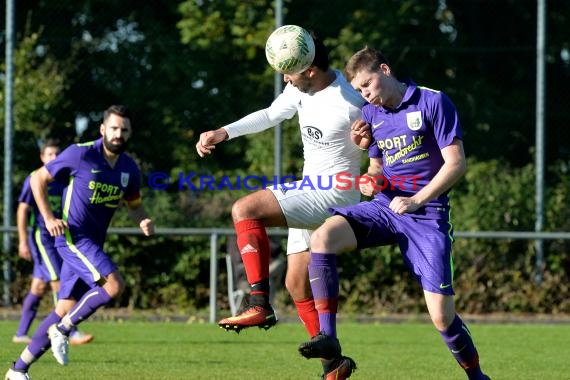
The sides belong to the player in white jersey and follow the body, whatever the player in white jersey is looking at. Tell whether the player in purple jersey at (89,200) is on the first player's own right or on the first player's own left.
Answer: on the first player's own right

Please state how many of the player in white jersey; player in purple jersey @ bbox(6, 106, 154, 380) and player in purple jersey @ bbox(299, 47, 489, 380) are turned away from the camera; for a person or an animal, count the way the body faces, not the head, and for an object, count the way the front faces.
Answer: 0

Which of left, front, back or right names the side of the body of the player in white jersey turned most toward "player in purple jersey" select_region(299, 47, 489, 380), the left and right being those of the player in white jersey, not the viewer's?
left

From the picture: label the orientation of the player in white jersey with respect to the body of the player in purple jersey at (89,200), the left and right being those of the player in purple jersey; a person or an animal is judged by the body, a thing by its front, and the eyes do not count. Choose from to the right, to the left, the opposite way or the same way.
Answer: to the right

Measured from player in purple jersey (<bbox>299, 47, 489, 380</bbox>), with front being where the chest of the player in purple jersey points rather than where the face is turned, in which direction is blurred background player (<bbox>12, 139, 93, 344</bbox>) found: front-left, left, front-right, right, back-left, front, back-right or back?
right

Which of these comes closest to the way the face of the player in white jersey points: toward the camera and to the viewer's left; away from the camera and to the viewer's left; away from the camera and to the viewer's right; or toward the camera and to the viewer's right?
toward the camera and to the viewer's left

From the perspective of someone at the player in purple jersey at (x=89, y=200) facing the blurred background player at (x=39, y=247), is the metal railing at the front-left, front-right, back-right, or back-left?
front-right

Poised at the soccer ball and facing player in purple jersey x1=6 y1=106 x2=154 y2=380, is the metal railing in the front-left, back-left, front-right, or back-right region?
front-right

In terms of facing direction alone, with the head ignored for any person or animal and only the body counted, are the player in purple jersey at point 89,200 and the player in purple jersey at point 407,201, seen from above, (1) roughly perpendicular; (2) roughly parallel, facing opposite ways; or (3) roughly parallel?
roughly perpendicular

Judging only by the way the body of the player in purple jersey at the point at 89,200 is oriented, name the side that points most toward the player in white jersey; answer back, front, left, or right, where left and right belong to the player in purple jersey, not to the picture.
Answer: front

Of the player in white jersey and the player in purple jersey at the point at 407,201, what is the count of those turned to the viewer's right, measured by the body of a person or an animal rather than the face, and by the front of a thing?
0
